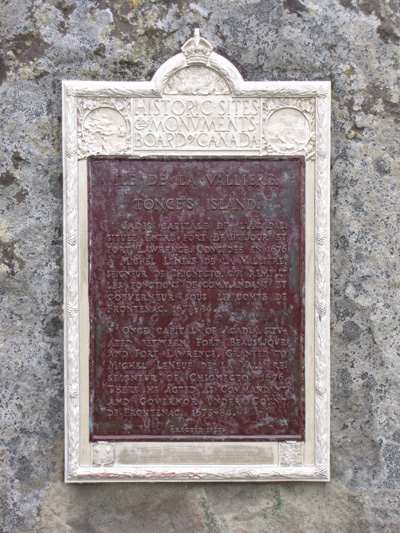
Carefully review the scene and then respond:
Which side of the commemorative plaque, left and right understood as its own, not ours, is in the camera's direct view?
front
